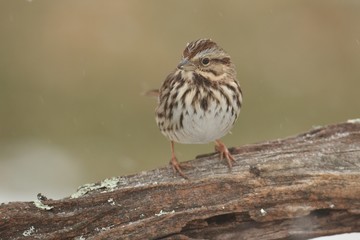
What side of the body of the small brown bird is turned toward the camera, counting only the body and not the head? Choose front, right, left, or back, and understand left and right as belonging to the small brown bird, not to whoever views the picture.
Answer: front
